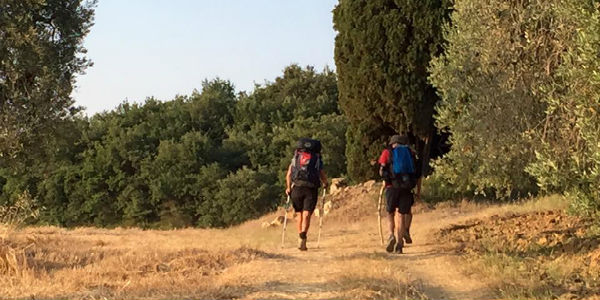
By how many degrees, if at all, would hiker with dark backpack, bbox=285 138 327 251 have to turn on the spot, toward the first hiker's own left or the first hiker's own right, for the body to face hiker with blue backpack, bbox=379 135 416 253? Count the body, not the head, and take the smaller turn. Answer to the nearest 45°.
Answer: approximately 90° to the first hiker's own right

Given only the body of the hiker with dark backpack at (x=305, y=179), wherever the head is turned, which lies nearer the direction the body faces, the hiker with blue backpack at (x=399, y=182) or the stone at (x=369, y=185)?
the stone

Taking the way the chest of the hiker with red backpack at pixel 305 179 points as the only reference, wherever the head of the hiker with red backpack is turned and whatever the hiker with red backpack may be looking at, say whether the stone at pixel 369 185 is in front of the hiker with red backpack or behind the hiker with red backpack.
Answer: in front

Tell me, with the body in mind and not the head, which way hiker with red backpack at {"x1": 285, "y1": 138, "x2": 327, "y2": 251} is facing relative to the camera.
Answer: away from the camera

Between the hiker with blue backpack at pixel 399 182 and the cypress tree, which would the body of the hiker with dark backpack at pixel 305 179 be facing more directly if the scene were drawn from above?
the cypress tree

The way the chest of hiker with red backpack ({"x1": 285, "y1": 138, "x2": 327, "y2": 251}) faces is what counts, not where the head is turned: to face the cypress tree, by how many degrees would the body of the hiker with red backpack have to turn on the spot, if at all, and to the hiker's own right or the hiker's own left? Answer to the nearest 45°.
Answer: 0° — they already face it
